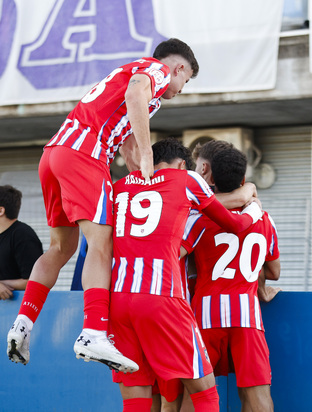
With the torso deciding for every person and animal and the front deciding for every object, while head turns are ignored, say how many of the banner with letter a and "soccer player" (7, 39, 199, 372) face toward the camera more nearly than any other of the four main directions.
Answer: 1

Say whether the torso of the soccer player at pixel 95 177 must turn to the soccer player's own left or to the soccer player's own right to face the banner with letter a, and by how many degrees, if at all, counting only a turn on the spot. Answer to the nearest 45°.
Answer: approximately 45° to the soccer player's own left

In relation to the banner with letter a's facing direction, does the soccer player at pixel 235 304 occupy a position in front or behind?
in front

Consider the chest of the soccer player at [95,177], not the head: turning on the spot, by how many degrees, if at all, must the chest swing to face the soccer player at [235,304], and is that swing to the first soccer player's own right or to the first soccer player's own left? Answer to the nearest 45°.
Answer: approximately 45° to the first soccer player's own right

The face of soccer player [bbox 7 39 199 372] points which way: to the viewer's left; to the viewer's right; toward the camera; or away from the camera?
to the viewer's right

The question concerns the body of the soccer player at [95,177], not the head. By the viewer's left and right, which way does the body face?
facing away from the viewer and to the right of the viewer

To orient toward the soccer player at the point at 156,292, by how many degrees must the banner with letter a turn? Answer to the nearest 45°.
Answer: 0° — it already faces them

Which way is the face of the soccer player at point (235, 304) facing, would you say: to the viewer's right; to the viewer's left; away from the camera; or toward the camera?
away from the camera

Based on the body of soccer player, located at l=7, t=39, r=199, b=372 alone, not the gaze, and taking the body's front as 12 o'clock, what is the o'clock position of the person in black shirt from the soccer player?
The person in black shirt is roughly at 10 o'clock from the soccer player.
